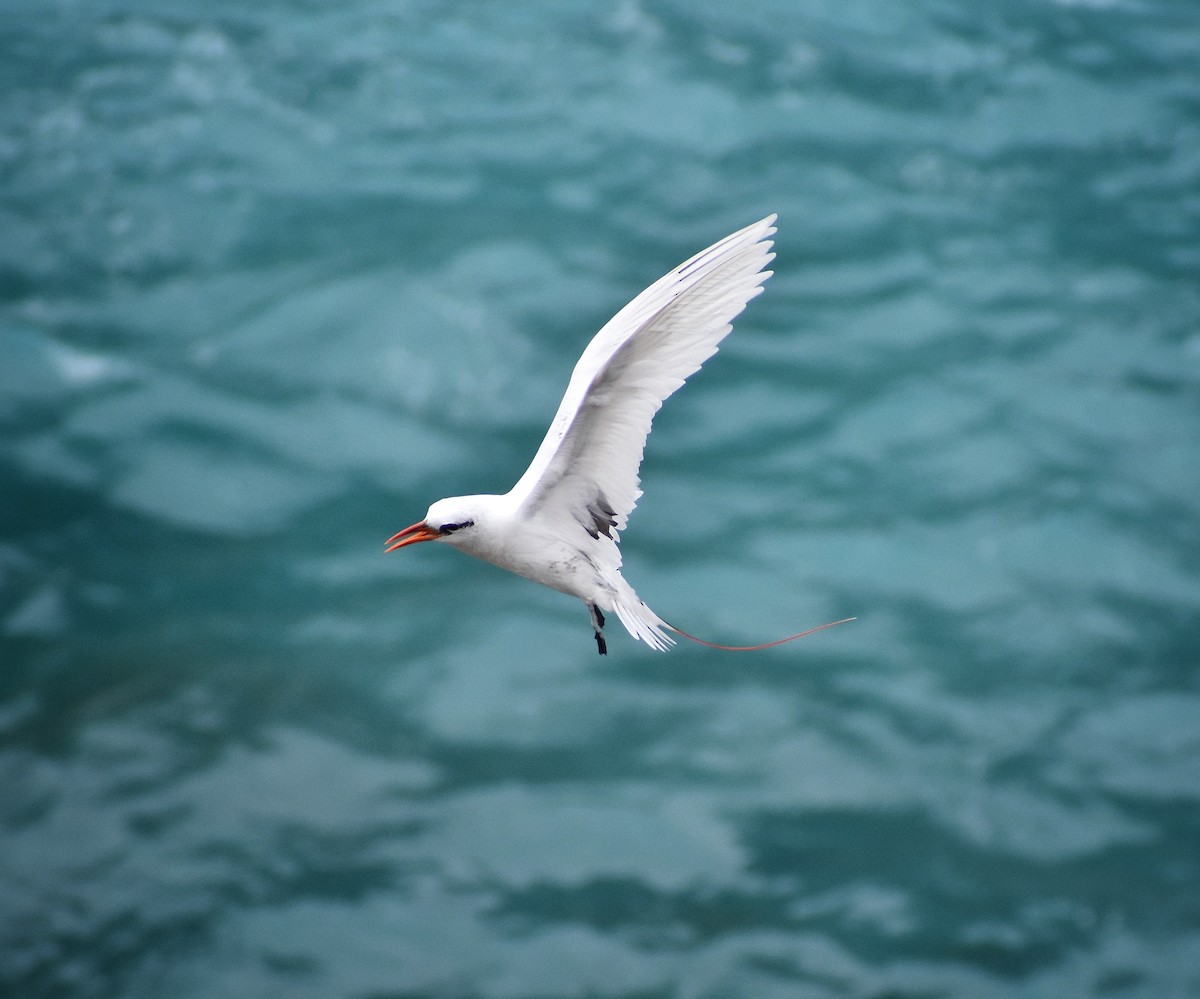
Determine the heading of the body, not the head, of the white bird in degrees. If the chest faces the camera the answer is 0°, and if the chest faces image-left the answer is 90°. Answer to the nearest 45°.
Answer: approximately 90°
